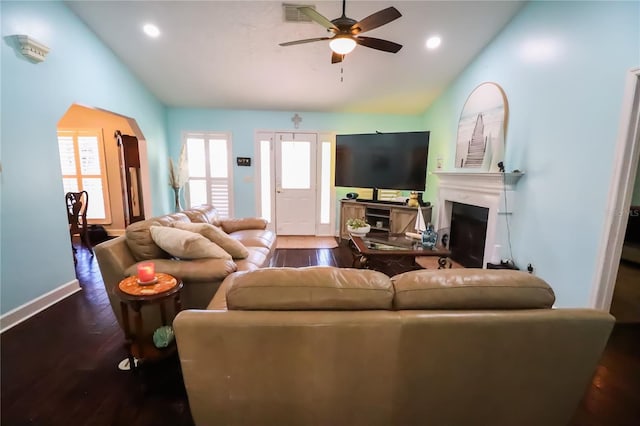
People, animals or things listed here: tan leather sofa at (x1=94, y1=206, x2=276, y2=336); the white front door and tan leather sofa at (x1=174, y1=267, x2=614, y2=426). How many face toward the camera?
1

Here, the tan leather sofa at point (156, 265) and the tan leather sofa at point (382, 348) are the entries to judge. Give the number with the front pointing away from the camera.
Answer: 1

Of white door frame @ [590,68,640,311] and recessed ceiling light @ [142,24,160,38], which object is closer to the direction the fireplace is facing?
the recessed ceiling light

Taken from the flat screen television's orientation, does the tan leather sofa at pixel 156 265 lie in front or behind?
in front

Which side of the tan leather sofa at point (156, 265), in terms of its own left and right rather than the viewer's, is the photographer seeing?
right

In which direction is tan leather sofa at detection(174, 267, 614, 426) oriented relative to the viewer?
away from the camera

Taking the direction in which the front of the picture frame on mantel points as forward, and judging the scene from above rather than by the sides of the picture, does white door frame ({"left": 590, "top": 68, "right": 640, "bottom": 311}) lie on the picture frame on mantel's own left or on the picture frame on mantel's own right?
on the picture frame on mantel's own left

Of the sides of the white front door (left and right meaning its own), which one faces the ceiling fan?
front

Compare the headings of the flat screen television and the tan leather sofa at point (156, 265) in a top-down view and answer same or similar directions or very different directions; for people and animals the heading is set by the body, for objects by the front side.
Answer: very different directions

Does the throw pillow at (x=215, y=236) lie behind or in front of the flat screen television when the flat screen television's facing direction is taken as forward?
in front

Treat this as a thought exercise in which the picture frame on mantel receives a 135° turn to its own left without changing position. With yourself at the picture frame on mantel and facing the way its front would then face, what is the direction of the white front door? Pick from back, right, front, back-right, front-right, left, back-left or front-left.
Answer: back

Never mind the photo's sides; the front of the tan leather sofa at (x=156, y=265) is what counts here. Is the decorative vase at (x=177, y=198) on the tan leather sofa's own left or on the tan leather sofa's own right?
on the tan leather sofa's own left

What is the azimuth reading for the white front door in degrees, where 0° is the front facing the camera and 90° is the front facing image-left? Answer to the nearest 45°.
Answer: approximately 0°

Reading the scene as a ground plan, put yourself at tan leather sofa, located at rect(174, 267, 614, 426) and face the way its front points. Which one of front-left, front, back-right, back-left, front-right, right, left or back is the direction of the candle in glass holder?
left

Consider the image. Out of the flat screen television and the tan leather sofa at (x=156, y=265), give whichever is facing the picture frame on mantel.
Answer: the tan leather sofa

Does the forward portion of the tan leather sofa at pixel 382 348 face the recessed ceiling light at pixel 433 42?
yes

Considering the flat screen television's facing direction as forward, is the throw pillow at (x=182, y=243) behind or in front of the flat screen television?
in front

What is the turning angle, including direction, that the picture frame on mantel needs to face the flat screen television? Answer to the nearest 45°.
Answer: approximately 45° to its right
